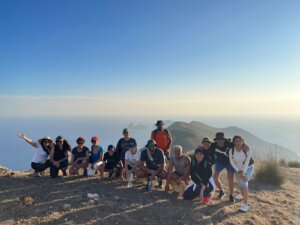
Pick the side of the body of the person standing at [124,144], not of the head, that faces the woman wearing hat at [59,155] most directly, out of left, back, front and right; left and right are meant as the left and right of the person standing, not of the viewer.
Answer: right

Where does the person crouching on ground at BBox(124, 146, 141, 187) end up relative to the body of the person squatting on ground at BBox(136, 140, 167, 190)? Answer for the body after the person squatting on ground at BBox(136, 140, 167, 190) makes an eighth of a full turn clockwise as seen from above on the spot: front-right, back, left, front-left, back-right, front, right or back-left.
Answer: right

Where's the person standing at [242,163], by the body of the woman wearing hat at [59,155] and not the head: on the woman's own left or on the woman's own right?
on the woman's own left

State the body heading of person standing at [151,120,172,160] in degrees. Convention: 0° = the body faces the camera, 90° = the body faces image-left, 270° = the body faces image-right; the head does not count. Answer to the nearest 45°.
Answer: approximately 0°

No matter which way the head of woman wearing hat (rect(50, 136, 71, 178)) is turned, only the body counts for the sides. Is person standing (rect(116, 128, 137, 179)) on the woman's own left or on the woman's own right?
on the woman's own left

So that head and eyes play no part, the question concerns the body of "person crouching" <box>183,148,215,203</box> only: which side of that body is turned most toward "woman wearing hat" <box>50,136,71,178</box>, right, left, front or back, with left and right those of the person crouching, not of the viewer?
right

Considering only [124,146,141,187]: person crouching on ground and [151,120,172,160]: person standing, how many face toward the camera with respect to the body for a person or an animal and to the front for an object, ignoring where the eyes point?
2

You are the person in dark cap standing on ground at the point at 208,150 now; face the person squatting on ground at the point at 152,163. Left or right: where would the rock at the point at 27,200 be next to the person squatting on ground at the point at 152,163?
left

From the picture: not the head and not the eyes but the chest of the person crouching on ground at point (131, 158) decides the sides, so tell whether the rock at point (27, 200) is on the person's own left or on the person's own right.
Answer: on the person's own right

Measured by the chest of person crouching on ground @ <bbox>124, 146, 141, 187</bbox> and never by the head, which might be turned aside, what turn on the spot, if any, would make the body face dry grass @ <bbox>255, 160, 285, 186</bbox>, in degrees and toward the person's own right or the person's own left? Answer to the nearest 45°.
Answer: approximately 90° to the person's own left

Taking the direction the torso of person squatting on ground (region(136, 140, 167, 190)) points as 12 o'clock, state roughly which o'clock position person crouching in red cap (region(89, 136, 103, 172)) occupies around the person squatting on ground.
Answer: The person crouching in red cap is roughly at 4 o'clock from the person squatting on ground.
